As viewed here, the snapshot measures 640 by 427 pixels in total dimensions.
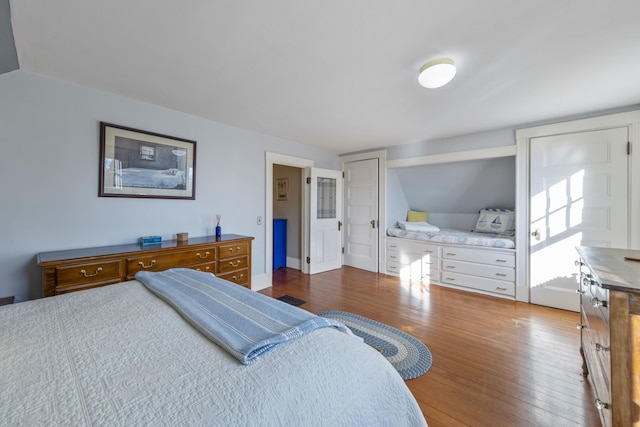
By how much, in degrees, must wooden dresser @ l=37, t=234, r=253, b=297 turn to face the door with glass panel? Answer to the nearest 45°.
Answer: approximately 45° to its left

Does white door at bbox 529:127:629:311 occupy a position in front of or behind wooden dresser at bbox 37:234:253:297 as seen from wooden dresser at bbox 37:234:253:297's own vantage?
in front

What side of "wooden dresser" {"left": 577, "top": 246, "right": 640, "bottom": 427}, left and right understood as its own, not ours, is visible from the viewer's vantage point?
left

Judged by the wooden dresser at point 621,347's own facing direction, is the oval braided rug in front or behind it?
in front

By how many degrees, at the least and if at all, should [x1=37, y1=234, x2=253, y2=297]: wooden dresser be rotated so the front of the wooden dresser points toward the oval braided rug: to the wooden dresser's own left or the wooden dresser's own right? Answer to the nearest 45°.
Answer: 0° — it already faces it

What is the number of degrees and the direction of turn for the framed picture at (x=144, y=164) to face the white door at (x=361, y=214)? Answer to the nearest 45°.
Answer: approximately 45° to its left

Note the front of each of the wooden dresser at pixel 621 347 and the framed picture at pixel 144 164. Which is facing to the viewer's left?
the wooden dresser

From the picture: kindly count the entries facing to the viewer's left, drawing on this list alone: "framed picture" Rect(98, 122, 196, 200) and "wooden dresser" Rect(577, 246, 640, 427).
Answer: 1

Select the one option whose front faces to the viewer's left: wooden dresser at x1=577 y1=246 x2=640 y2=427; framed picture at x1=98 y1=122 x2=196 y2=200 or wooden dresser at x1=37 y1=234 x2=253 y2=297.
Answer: wooden dresser at x1=577 y1=246 x2=640 y2=427

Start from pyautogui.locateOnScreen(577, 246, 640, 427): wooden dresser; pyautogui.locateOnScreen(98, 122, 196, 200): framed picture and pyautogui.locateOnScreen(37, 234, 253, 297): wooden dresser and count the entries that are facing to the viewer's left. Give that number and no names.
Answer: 1

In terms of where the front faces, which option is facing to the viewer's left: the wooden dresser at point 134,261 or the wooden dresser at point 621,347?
the wooden dresser at point 621,347

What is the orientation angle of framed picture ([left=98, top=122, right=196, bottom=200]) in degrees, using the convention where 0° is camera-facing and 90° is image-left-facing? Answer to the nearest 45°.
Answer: approximately 315°
